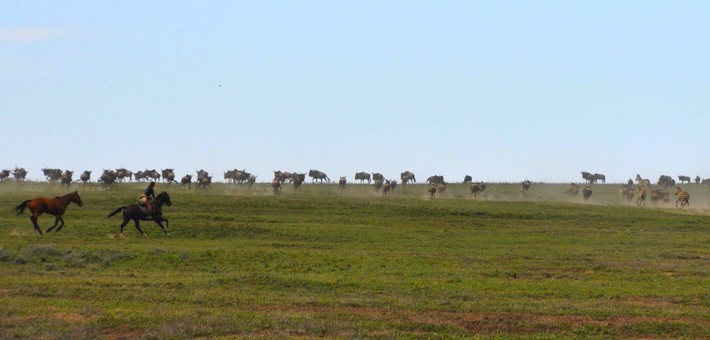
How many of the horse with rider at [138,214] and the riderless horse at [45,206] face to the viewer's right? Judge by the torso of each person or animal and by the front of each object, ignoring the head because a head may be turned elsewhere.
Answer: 2

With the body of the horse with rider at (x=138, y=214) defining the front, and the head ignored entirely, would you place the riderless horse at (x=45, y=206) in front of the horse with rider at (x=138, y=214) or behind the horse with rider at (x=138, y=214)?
behind

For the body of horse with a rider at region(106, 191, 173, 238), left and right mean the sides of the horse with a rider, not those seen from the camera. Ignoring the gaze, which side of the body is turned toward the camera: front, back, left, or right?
right

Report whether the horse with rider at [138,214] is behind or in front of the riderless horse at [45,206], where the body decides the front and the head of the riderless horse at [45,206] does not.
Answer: in front

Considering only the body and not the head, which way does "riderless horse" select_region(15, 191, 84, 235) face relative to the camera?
to the viewer's right

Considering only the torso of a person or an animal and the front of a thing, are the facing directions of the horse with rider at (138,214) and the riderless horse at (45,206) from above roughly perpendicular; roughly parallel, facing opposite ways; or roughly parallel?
roughly parallel
